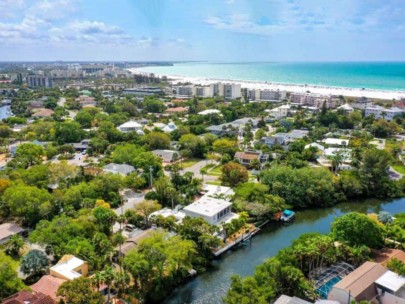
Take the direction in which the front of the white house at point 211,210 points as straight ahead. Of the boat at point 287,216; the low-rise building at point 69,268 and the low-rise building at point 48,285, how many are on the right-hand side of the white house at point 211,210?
2

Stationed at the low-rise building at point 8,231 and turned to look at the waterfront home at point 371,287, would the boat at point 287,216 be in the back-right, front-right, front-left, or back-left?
front-left

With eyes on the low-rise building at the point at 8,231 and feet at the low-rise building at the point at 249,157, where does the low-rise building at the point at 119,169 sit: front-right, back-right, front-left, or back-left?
front-right

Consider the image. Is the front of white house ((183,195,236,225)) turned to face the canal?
yes

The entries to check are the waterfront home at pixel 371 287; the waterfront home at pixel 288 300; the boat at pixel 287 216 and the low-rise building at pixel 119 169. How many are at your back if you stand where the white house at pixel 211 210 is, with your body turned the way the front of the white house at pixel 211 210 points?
1

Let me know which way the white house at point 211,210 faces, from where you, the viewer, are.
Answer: facing the viewer and to the right of the viewer

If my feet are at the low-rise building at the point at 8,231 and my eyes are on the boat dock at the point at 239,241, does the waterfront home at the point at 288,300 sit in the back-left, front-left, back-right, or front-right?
front-right

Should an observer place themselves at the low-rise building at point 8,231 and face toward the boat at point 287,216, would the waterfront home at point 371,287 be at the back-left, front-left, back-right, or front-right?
front-right

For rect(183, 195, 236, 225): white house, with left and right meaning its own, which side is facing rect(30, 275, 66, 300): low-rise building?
right

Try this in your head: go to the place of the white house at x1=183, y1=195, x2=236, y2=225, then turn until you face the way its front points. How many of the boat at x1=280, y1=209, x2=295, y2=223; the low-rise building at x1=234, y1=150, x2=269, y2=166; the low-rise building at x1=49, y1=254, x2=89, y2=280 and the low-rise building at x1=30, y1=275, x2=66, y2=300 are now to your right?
2

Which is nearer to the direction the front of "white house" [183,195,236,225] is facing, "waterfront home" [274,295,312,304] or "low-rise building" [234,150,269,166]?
the waterfront home

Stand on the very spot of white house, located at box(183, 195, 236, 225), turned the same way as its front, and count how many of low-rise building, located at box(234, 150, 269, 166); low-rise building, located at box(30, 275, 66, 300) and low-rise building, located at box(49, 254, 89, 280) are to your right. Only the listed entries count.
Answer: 2

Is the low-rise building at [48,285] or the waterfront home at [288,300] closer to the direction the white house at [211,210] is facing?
the waterfront home

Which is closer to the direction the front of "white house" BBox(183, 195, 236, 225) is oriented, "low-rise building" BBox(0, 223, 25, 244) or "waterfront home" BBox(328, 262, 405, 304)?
the waterfront home

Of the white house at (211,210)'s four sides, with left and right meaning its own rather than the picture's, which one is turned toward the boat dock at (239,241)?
back
